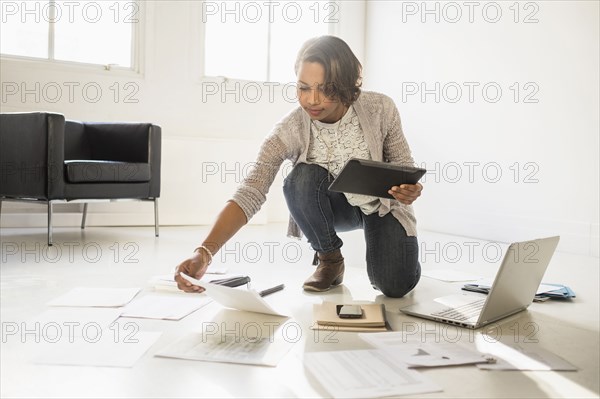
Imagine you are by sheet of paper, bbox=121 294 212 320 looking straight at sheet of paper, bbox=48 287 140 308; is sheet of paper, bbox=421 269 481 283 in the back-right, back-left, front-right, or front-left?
back-right

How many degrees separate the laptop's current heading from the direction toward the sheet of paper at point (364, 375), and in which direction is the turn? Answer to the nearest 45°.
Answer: approximately 90° to its left

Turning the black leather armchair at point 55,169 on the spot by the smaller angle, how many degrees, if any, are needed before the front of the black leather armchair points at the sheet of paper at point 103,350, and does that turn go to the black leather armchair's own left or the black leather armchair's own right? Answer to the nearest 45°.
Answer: approximately 45° to the black leather armchair's own right

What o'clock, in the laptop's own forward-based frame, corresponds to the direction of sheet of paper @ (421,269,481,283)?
The sheet of paper is roughly at 1 o'clock from the laptop.

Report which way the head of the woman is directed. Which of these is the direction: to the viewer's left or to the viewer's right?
to the viewer's left

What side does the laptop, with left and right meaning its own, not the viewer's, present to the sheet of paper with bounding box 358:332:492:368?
left

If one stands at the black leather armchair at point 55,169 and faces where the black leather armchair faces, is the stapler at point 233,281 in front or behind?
in front

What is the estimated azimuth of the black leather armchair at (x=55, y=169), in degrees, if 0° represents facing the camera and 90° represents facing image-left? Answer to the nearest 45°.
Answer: approximately 315°

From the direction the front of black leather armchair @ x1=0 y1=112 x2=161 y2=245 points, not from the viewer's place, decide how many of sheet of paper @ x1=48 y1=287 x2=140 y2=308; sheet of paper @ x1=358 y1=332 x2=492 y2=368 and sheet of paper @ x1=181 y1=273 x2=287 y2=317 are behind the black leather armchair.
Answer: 0
